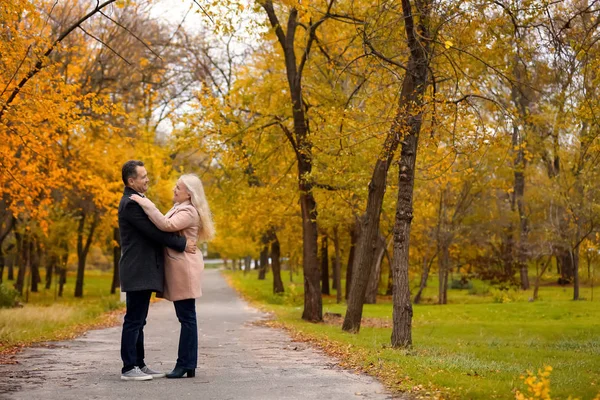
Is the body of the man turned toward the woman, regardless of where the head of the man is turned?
yes

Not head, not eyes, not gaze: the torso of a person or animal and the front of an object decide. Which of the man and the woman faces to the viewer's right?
the man

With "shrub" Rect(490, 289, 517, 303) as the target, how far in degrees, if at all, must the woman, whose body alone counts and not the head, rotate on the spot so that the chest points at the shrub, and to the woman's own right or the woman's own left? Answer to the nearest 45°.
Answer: approximately 135° to the woman's own right

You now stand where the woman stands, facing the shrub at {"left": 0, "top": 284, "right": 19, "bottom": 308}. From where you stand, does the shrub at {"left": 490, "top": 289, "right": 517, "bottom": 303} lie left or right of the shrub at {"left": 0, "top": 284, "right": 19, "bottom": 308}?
right

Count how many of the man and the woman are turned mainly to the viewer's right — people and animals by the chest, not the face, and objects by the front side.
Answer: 1

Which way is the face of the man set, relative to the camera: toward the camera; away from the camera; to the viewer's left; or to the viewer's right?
to the viewer's right

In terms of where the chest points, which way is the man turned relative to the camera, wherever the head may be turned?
to the viewer's right

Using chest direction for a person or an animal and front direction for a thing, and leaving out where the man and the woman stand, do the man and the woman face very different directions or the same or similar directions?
very different directions

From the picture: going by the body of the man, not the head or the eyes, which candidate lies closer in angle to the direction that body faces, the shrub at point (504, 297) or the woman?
the woman

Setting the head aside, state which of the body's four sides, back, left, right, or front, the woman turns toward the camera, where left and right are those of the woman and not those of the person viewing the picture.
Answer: left

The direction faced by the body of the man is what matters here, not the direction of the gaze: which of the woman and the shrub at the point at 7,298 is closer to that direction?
the woman

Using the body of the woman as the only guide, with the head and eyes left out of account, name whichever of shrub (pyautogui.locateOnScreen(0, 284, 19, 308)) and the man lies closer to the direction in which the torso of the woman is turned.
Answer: the man

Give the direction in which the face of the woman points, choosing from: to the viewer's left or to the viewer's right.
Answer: to the viewer's left
